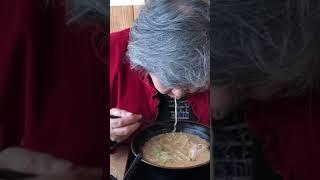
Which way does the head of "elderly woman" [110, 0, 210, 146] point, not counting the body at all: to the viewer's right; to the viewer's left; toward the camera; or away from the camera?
toward the camera

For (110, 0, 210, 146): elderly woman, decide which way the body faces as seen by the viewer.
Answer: toward the camera
